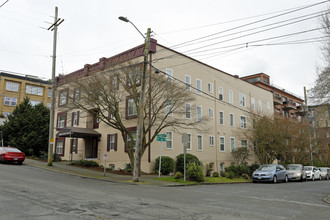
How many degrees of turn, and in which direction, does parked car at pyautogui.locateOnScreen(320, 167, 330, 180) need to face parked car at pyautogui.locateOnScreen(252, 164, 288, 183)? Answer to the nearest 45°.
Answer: approximately 45° to its left

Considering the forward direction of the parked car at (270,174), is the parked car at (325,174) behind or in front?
behind

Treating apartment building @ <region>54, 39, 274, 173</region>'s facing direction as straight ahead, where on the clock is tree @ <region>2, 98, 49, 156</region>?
The tree is roughly at 2 o'clock from the apartment building.

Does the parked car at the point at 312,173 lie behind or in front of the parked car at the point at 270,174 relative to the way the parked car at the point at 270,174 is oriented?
behind

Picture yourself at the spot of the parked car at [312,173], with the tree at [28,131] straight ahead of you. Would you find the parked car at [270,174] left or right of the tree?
left

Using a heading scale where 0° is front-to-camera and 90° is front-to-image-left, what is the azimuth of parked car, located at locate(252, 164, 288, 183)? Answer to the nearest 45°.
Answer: approximately 45°

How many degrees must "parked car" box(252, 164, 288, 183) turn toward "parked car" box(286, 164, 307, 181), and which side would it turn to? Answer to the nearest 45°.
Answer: approximately 180°

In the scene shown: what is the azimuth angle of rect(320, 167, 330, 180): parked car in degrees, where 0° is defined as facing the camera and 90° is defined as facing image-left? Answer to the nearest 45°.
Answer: approximately 45°

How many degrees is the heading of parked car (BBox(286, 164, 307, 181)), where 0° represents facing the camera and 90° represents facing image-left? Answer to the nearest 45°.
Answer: approximately 45°

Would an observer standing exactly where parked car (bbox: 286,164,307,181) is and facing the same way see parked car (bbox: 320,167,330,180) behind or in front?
behind
